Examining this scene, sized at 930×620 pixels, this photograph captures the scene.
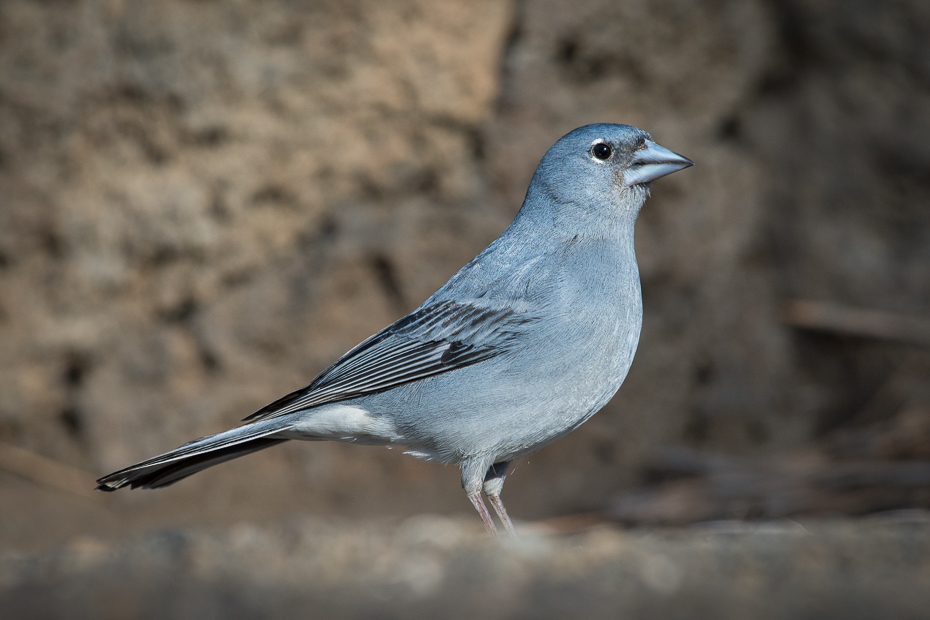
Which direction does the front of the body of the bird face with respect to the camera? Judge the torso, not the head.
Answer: to the viewer's right
